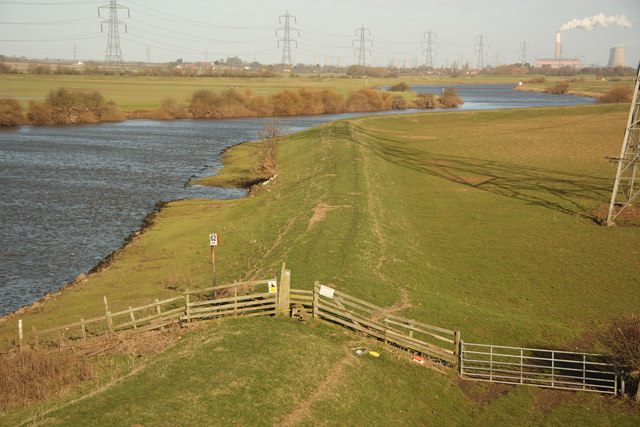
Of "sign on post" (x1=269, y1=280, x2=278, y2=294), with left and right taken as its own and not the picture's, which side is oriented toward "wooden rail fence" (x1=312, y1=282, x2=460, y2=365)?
left

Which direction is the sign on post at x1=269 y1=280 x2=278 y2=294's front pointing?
toward the camera

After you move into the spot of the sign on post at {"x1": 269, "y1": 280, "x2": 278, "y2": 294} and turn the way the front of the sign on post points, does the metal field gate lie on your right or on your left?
on your left

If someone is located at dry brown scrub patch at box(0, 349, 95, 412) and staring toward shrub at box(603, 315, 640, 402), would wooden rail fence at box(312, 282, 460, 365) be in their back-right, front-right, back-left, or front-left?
front-left

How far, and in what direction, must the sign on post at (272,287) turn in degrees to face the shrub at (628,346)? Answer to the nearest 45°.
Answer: approximately 45° to its left
